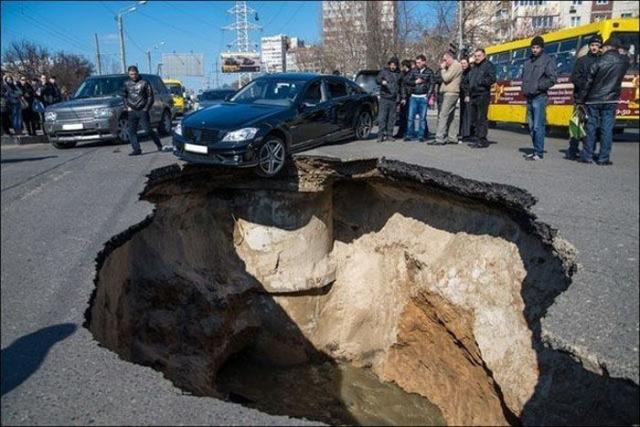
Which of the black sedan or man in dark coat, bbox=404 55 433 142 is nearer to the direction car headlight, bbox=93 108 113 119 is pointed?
the black sedan

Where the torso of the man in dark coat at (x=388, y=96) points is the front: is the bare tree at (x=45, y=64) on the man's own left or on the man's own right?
on the man's own right

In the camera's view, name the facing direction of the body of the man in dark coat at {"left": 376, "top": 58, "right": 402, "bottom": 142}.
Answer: toward the camera

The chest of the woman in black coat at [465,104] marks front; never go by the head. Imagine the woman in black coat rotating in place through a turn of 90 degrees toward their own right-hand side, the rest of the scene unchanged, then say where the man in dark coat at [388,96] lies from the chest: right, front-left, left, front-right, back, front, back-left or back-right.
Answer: front-left

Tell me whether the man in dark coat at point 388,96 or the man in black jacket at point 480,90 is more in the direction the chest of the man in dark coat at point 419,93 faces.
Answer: the man in dark coat

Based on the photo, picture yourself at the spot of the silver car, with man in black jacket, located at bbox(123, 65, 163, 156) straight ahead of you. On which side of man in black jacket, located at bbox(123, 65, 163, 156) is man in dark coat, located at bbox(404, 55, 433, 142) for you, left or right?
left

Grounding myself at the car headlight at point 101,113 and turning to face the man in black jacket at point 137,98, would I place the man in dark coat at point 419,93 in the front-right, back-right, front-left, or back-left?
front-left

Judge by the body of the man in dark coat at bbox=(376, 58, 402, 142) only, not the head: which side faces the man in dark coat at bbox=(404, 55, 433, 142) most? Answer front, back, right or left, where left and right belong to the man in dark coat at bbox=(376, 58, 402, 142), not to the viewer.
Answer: left

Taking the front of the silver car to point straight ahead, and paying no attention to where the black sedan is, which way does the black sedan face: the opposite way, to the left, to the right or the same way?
the same way

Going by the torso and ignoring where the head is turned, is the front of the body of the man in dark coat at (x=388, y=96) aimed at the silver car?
no

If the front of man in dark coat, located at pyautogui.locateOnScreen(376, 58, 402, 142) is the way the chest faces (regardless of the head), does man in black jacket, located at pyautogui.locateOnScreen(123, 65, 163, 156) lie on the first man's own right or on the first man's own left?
on the first man's own right

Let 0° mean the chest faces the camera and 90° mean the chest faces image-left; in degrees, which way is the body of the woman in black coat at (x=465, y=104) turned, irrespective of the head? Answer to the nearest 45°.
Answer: approximately 45°

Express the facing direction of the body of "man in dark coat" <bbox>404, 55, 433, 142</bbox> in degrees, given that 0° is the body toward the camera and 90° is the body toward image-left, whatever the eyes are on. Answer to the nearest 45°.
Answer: approximately 45°

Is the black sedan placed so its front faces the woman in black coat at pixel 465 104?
no

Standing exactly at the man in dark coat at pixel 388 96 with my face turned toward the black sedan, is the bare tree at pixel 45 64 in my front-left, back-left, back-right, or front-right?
front-right

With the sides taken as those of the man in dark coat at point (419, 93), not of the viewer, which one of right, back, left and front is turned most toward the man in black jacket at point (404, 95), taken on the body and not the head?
right
